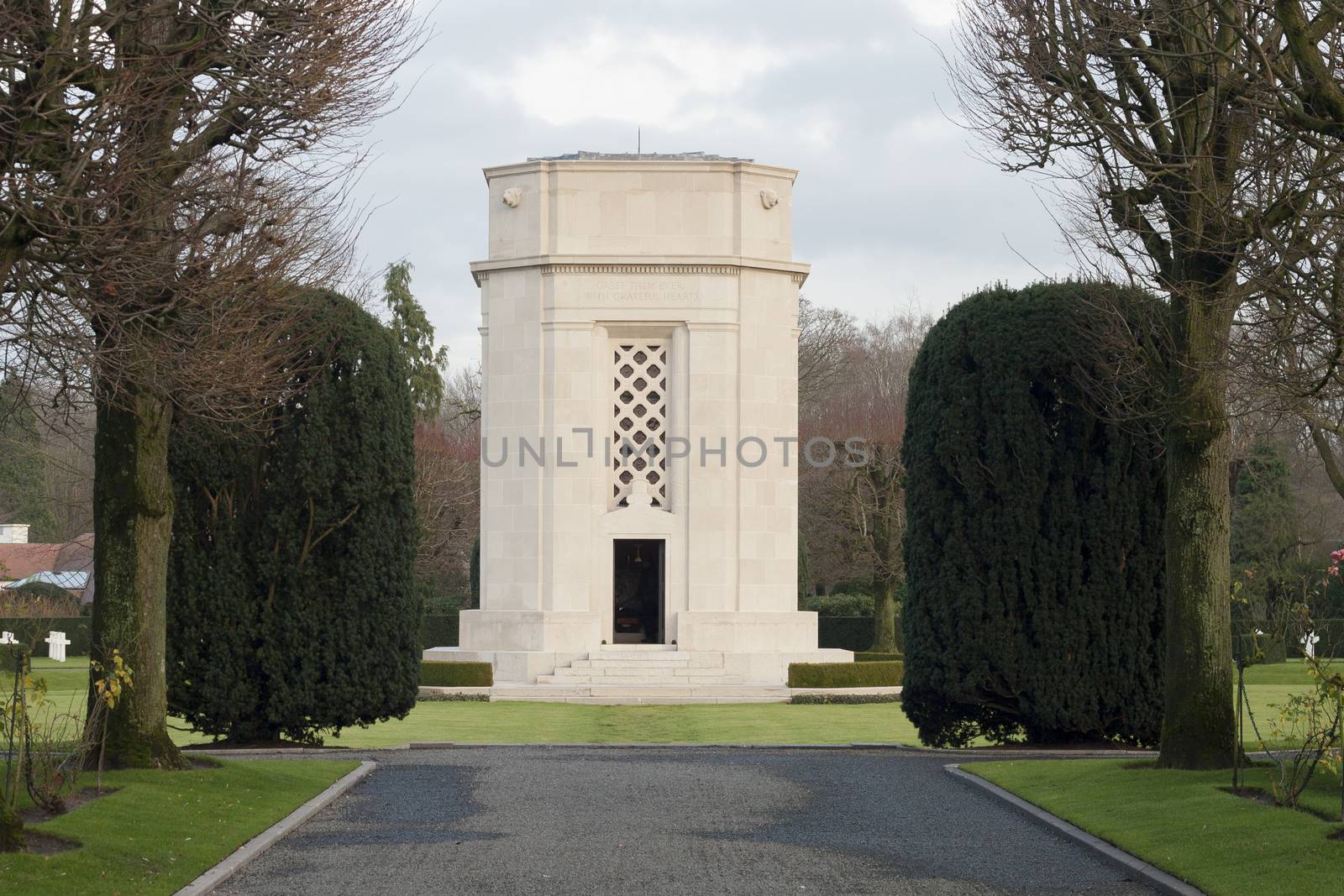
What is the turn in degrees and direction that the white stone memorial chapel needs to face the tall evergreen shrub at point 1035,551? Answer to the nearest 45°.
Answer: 0° — it already faces it

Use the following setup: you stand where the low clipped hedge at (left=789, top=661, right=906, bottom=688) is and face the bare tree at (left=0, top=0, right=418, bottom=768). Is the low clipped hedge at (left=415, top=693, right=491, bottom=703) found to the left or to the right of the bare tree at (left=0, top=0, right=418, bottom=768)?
right

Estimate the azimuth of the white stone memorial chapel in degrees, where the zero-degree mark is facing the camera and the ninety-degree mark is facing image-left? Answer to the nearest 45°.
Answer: approximately 0°

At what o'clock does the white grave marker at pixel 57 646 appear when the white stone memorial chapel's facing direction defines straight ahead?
The white grave marker is roughly at 4 o'clock from the white stone memorial chapel.

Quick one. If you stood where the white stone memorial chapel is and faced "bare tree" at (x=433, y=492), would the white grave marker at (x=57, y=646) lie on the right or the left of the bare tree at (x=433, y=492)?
left

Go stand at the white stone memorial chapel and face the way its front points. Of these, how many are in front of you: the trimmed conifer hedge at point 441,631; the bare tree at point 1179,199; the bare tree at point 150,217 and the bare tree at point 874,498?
2

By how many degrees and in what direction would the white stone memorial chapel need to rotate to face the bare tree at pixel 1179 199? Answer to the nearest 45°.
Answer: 0° — it already faces it

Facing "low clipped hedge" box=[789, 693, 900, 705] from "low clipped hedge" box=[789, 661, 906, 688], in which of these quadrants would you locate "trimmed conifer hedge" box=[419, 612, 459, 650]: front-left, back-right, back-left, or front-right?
back-right
